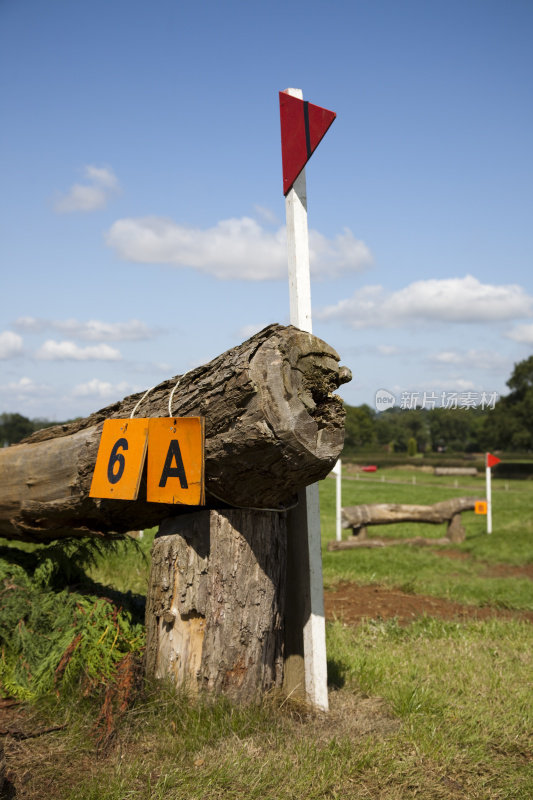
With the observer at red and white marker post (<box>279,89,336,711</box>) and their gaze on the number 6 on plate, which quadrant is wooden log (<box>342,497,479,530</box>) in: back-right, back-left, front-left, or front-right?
back-right

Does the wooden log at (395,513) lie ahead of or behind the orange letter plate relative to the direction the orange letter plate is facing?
behind

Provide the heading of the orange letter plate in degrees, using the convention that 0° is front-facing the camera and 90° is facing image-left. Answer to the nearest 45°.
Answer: approximately 0°

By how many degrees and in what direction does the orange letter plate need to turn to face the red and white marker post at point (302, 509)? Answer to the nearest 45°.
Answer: approximately 135° to its left
